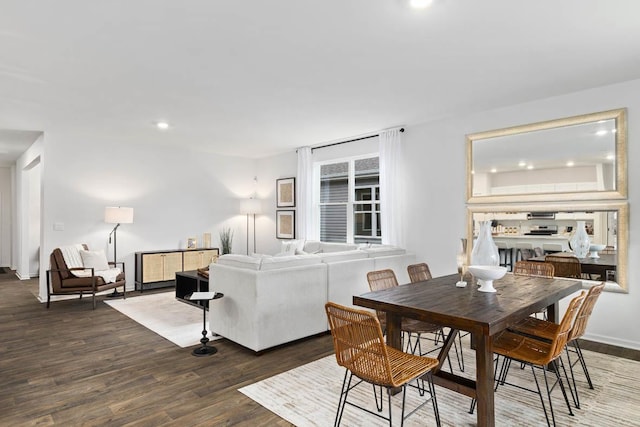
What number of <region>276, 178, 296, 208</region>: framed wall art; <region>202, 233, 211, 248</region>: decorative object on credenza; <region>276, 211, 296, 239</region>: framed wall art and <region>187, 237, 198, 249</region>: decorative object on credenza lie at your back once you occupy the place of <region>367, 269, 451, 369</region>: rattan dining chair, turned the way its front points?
4

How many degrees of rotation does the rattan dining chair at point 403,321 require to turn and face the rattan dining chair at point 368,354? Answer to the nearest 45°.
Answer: approximately 45° to its right

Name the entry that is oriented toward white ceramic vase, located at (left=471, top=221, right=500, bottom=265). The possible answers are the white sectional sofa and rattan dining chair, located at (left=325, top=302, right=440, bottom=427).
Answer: the rattan dining chair

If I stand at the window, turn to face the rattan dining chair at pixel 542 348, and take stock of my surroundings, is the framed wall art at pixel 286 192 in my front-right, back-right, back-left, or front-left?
back-right

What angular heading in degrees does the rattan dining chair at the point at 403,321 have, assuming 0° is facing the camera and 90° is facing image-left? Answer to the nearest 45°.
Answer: approximately 315°

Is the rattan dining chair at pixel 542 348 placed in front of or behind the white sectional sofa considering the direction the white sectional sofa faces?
behind

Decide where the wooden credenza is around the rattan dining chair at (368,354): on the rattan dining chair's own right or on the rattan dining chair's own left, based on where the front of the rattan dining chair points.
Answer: on the rattan dining chair's own left

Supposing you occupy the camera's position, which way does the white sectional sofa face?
facing away from the viewer and to the left of the viewer

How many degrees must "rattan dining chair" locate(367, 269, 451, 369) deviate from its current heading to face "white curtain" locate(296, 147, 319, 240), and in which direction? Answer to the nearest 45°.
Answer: approximately 180°

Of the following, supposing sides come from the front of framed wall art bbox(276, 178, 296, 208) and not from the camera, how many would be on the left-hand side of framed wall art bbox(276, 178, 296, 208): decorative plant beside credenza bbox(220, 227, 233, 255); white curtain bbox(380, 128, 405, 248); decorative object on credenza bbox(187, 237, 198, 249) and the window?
2

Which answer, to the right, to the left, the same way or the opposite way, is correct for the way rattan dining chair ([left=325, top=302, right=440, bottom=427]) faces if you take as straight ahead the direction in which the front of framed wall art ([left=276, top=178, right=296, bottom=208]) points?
the opposite way

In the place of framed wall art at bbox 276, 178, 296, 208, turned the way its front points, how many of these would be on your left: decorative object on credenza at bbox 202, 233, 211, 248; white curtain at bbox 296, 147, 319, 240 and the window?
2

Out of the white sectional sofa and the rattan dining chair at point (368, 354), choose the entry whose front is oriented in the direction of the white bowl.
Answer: the rattan dining chair

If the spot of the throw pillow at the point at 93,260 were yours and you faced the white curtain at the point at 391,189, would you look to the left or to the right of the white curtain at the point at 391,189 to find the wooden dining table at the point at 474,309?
right

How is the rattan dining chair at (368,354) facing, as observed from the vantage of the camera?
facing away from the viewer and to the right of the viewer

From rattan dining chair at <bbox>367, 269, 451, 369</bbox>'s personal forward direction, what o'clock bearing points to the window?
The window is roughly at 7 o'clock from the rattan dining chair.
